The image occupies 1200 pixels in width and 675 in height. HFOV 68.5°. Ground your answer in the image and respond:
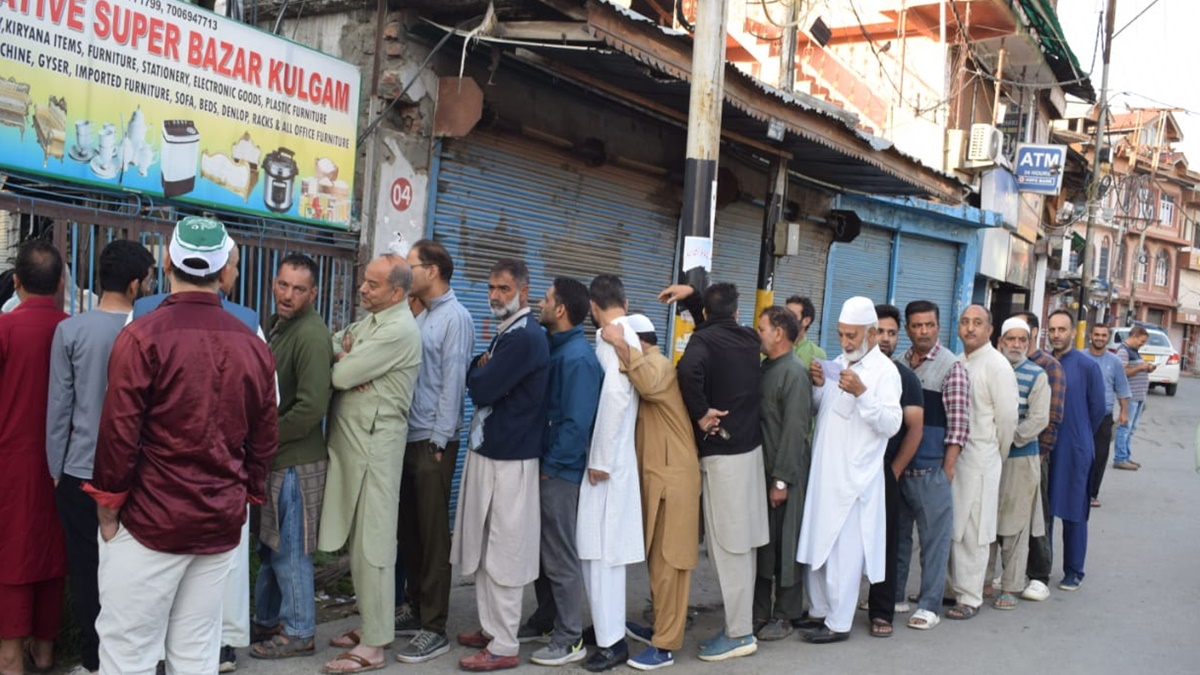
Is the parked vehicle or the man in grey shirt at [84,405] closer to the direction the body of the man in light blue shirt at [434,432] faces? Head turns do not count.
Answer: the man in grey shirt

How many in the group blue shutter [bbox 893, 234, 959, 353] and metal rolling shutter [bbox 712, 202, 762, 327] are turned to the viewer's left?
0

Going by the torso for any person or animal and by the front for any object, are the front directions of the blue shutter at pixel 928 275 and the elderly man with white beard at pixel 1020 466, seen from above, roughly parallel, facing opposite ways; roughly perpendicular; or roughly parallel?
roughly perpendicular

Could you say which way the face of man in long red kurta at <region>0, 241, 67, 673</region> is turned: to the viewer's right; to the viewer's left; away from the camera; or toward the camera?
away from the camera

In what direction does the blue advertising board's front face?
toward the camera

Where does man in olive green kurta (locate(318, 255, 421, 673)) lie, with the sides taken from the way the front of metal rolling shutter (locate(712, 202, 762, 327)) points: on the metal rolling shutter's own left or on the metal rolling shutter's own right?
on the metal rolling shutter's own right

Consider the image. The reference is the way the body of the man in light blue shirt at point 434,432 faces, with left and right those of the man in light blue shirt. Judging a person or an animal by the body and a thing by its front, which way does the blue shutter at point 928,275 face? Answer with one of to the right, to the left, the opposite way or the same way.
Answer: to the left

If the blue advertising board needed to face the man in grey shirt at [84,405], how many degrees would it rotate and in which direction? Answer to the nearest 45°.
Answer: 0° — it already faces them

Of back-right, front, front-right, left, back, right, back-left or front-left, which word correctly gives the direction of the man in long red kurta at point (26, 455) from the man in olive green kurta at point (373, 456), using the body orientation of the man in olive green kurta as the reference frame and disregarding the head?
front

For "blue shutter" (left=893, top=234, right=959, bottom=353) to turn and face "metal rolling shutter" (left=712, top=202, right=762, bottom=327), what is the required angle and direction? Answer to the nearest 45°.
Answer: approximately 45° to its right

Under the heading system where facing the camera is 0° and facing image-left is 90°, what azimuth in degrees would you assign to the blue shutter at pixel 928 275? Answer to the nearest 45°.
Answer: approximately 315°

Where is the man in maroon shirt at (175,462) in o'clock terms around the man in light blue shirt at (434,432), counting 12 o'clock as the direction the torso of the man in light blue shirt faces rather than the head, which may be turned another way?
The man in maroon shirt is roughly at 10 o'clock from the man in light blue shirt.

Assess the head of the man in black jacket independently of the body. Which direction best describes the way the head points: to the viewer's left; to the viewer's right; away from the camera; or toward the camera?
away from the camera

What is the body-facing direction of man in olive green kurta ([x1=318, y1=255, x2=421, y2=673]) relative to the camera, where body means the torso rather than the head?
to the viewer's left

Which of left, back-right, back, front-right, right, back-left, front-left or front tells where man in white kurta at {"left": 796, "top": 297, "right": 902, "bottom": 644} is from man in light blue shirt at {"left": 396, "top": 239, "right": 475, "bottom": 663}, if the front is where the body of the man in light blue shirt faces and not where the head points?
back

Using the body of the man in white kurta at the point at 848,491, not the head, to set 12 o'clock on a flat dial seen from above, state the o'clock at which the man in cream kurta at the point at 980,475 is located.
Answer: the man in cream kurta at the point at 980,475 is roughly at 6 o'clock from the man in white kurta at the point at 848,491.
